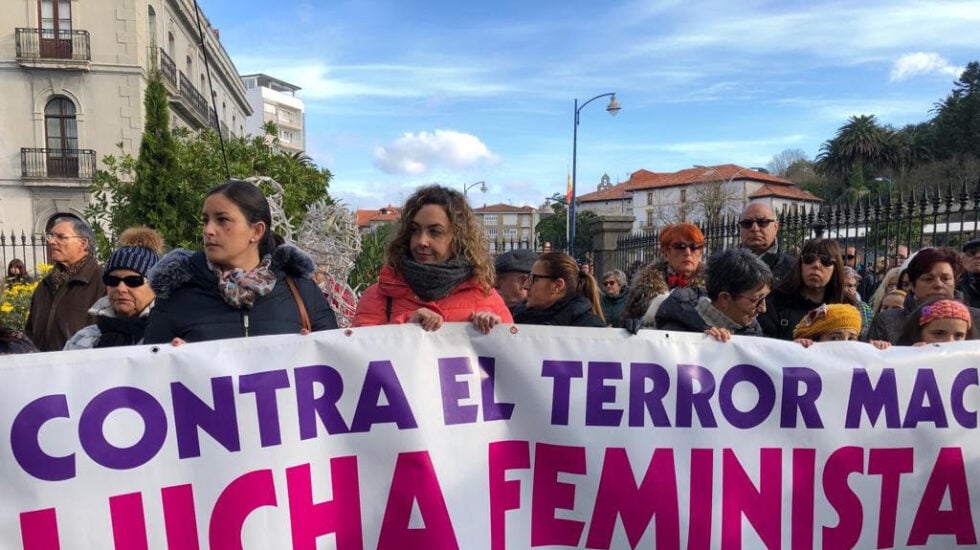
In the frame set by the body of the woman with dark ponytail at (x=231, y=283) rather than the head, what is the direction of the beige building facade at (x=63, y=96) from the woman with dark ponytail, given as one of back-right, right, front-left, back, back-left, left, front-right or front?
back

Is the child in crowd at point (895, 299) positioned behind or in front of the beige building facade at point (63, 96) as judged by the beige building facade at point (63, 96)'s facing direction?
in front

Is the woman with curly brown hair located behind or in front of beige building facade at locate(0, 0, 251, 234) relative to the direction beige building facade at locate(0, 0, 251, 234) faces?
in front

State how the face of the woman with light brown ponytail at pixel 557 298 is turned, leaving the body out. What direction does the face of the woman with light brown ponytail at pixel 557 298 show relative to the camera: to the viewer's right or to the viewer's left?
to the viewer's left

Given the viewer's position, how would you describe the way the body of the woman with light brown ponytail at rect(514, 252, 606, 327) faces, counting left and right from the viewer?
facing to the left of the viewer

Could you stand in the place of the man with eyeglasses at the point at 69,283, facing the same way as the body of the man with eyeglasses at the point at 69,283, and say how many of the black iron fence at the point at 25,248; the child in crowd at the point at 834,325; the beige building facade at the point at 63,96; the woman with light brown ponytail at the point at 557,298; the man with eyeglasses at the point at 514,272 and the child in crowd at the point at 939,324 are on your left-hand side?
4

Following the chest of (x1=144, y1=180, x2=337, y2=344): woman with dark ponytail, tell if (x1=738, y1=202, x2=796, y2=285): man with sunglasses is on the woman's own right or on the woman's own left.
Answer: on the woman's own left
